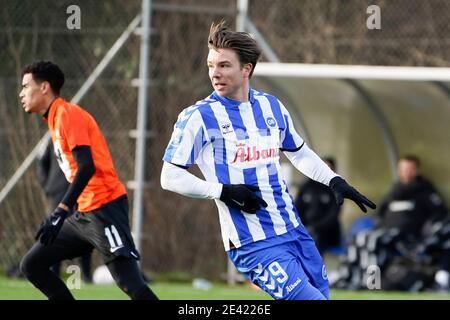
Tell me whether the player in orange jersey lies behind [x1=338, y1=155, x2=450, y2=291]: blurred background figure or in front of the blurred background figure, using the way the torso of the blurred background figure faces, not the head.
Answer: in front

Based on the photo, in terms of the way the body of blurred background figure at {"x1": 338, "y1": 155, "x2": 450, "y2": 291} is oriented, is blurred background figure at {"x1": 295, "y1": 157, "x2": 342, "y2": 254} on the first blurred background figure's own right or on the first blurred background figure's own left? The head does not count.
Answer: on the first blurred background figure's own right

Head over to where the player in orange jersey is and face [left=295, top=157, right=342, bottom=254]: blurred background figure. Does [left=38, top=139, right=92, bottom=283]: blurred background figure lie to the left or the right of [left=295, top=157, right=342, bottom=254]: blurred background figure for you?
left

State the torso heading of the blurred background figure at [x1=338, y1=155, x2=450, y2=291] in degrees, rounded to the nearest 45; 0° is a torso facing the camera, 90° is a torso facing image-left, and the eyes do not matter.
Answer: approximately 45°

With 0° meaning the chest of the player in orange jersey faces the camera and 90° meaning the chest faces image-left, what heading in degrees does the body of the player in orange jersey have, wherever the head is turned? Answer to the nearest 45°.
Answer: approximately 90°

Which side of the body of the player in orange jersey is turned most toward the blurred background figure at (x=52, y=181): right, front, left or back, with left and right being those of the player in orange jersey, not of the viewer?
right

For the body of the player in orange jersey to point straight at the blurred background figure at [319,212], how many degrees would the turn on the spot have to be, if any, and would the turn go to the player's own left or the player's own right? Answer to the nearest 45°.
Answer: approximately 135° to the player's own right

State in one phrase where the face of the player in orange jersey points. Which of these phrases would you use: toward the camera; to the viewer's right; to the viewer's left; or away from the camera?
to the viewer's left

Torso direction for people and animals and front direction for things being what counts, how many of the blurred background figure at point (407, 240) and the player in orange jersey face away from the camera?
0
